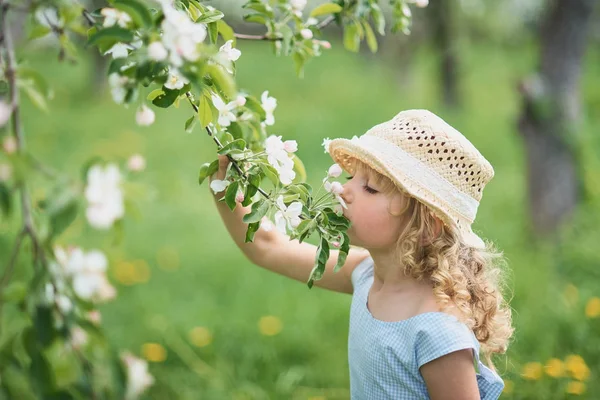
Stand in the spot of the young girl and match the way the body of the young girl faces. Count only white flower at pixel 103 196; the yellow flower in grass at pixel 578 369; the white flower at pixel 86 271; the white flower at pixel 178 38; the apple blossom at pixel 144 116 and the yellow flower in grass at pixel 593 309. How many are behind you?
2

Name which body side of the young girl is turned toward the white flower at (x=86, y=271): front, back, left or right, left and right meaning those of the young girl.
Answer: front

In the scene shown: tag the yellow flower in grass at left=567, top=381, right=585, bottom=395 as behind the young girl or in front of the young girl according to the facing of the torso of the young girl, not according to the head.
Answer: behind

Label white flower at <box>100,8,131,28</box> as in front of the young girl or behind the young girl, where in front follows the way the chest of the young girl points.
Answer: in front

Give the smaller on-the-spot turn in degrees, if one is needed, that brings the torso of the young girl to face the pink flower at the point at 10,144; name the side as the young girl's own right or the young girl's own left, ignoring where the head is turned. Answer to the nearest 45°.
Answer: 0° — they already face it

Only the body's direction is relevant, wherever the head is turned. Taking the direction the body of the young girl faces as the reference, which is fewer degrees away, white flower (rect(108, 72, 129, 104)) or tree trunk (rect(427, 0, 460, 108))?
the white flower

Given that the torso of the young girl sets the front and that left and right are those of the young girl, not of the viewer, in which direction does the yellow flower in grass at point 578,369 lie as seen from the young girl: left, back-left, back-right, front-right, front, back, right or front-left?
back

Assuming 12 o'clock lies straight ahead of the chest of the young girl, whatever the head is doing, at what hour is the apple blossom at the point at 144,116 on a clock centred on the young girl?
The apple blossom is roughly at 1 o'clock from the young girl.

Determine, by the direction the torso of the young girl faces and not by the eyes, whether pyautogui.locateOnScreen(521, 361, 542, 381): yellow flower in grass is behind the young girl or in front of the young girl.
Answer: behind

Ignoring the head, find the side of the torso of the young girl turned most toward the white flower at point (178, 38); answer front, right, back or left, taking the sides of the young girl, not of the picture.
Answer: front

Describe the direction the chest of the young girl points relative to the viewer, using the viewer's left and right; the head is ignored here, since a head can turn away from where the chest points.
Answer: facing the viewer and to the left of the viewer

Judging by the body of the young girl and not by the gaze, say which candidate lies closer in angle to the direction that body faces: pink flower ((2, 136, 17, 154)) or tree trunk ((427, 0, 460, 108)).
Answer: the pink flower

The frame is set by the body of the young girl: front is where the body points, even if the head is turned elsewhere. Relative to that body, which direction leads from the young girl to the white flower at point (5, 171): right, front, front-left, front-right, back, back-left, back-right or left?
front

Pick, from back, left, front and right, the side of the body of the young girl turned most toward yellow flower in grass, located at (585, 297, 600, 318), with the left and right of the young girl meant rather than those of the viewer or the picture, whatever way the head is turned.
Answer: back

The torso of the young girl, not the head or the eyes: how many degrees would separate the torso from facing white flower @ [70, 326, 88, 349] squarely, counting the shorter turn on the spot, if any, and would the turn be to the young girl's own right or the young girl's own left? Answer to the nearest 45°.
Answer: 0° — they already face it
